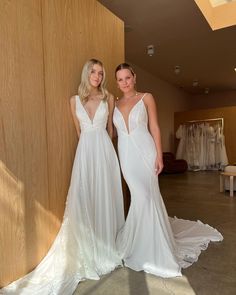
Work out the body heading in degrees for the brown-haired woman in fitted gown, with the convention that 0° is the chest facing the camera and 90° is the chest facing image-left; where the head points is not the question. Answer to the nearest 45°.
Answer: approximately 45°
